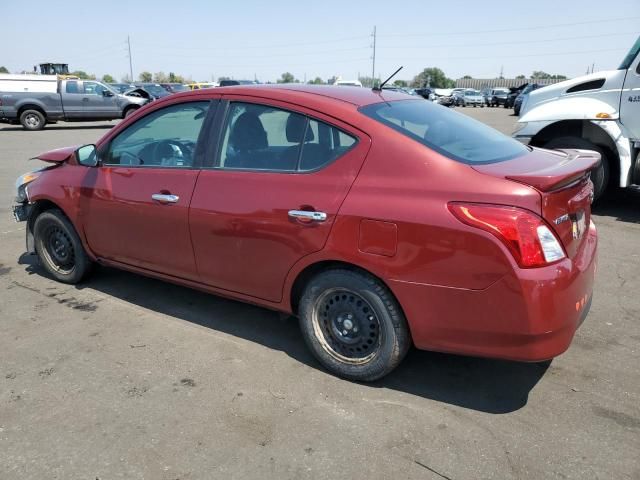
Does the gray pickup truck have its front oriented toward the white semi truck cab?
no

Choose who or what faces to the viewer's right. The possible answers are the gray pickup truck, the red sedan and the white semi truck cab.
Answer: the gray pickup truck

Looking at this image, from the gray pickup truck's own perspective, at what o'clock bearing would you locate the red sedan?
The red sedan is roughly at 3 o'clock from the gray pickup truck.

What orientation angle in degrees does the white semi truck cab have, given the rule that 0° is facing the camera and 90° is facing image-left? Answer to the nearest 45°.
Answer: approximately 90°

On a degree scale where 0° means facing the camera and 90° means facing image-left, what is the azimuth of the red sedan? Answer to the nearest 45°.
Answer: approximately 135°

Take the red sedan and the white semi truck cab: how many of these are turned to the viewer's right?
0

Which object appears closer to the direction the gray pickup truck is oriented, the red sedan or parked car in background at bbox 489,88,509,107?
the parked car in background

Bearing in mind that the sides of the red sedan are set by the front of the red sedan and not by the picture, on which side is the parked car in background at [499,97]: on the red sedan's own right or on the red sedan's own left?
on the red sedan's own right

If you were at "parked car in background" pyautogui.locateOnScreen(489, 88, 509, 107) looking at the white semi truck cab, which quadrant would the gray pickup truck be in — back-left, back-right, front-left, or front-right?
front-right

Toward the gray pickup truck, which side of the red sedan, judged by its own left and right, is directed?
front

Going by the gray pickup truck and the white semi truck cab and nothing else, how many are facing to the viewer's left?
1

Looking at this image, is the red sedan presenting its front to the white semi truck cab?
no

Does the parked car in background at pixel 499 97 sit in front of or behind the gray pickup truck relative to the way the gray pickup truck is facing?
in front

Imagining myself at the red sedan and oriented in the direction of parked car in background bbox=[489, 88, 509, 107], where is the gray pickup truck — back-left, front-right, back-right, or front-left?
front-left

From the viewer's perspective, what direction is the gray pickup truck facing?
to the viewer's right
